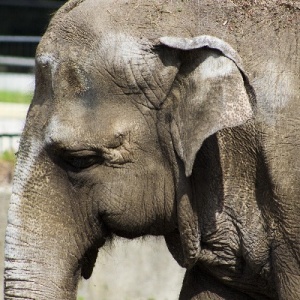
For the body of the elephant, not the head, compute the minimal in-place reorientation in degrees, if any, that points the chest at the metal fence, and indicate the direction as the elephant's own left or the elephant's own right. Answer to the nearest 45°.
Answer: approximately 90° to the elephant's own right

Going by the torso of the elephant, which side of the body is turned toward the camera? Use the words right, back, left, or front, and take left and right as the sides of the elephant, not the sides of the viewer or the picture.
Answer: left
